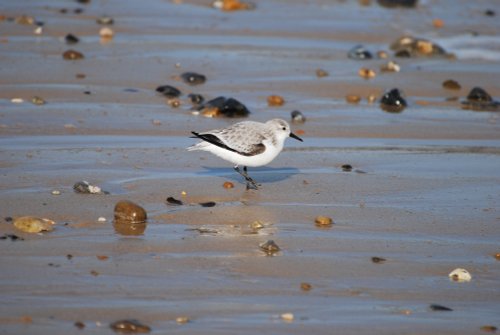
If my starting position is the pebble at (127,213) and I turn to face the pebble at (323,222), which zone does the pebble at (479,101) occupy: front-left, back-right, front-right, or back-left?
front-left

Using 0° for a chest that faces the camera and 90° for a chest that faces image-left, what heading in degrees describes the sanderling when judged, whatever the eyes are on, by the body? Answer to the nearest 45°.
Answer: approximately 270°

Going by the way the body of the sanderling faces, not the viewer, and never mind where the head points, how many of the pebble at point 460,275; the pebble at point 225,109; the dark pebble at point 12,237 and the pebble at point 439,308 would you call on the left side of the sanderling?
1

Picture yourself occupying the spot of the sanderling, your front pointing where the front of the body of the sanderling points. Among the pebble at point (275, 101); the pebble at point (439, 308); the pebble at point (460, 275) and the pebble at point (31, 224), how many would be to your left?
1

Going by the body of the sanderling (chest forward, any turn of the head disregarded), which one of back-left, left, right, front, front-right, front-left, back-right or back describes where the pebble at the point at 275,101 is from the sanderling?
left

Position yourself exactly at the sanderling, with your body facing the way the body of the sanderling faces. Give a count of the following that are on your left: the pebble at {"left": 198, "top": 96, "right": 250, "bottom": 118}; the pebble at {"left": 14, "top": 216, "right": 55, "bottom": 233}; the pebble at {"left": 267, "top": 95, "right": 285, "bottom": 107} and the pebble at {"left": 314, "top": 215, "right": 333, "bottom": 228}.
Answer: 2

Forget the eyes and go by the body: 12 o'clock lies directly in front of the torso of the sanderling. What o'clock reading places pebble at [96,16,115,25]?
The pebble is roughly at 8 o'clock from the sanderling.

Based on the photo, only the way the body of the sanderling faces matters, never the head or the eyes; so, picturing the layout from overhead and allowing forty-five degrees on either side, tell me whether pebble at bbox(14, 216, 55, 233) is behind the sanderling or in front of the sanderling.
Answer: behind

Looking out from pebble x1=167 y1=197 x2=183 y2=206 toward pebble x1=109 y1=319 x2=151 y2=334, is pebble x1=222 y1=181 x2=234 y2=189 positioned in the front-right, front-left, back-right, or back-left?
back-left

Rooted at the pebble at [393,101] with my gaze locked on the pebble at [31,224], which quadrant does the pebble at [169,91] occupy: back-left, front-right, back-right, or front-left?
front-right

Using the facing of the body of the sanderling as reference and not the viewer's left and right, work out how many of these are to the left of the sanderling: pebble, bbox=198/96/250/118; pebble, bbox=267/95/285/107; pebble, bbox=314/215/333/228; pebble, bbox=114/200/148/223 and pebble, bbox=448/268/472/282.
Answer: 2

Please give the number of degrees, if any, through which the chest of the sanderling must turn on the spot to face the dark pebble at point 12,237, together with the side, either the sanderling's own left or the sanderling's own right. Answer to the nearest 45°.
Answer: approximately 135° to the sanderling's own right

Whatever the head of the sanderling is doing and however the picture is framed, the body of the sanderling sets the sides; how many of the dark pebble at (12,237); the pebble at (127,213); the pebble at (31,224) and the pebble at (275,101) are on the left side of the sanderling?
1

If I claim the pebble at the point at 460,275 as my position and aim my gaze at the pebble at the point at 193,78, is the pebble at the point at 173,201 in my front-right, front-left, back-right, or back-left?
front-left
